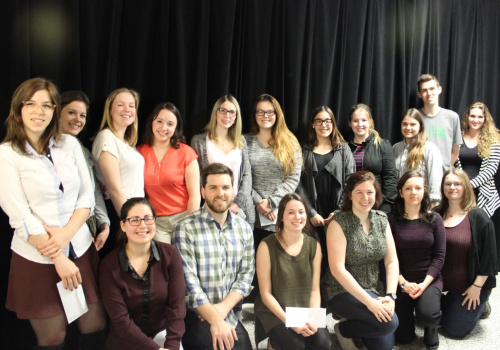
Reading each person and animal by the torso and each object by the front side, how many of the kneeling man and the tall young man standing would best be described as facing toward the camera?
2

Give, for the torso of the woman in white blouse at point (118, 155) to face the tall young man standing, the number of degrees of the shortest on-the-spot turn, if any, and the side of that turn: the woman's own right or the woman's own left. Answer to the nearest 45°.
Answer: approximately 45° to the woman's own left

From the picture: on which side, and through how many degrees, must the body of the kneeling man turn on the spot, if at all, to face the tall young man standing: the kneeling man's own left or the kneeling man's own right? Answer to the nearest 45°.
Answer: approximately 135° to the kneeling man's own left

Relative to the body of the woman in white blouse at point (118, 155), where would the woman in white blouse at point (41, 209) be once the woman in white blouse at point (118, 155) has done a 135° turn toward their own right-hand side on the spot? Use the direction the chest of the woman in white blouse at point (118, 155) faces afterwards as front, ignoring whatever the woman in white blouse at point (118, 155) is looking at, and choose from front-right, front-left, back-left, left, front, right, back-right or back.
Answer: front-left

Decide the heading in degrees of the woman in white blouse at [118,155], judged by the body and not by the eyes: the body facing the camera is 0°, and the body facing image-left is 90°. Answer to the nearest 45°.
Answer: approximately 315°

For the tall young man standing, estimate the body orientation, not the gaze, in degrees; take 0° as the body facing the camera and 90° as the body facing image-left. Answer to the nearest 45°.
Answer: approximately 0°

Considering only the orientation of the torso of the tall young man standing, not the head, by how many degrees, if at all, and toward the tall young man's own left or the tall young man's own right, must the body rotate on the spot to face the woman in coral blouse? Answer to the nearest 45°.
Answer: approximately 45° to the tall young man's own right

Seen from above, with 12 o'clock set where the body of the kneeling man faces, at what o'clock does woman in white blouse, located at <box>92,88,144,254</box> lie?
The woman in white blouse is roughly at 4 o'clock from the kneeling man.
